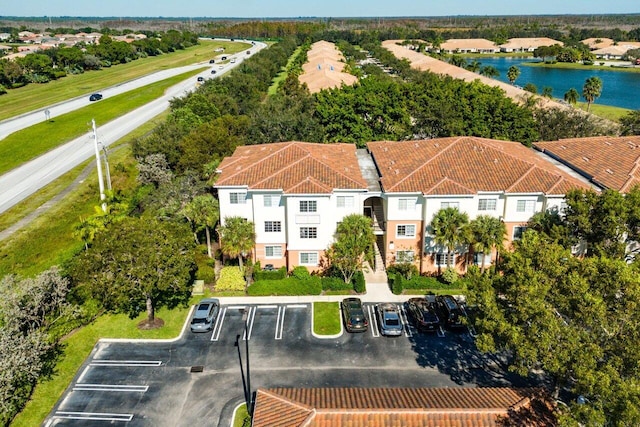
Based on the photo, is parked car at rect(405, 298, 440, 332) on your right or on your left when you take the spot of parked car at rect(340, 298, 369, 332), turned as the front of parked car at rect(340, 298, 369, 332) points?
on your right

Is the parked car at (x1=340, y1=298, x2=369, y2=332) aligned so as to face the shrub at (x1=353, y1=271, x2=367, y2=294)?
yes

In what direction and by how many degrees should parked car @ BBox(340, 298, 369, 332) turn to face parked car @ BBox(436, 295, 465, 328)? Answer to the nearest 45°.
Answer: approximately 90° to its right

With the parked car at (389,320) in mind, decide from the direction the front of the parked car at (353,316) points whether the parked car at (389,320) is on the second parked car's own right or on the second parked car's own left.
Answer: on the second parked car's own right

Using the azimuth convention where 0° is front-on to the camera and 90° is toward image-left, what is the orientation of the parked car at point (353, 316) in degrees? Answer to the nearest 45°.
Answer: approximately 180°

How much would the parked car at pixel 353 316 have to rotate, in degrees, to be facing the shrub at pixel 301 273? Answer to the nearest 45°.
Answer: approximately 45° to its left

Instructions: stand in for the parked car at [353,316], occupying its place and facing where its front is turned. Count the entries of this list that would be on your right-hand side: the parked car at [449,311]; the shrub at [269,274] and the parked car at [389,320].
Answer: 2

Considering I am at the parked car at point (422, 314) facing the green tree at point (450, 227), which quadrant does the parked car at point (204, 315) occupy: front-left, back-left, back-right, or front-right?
back-left
